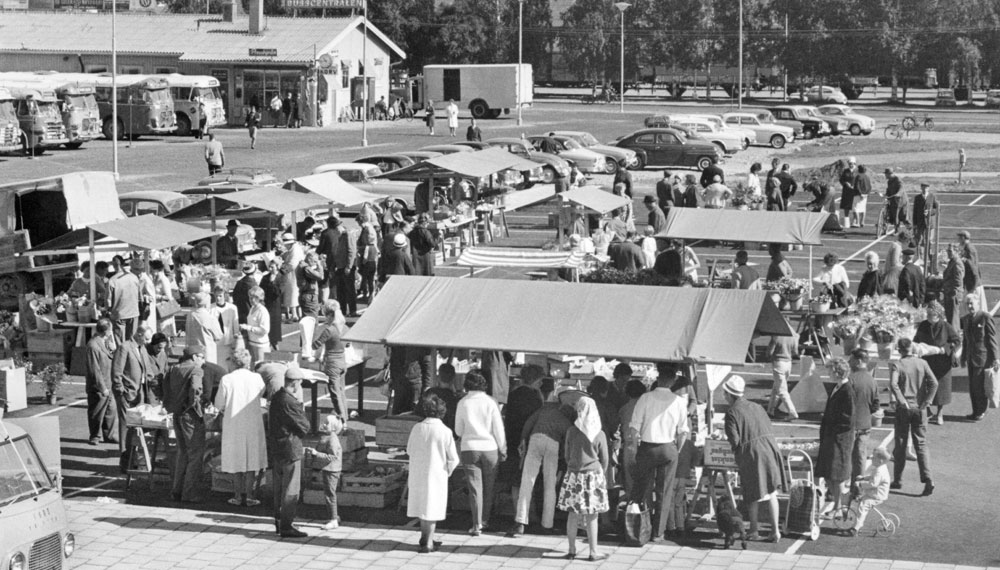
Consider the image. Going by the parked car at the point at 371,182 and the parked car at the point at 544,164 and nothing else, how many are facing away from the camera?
0

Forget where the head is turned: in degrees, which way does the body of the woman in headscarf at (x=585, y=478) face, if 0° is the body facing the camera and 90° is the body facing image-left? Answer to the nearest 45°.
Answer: approximately 180°

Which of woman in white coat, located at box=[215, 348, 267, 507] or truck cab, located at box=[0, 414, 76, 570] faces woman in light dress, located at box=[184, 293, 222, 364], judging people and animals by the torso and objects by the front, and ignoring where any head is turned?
the woman in white coat

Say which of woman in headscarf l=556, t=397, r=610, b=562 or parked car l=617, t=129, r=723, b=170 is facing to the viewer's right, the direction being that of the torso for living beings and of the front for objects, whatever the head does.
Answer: the parked car

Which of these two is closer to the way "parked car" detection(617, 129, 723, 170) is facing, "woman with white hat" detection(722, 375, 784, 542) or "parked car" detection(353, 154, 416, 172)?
the woman with white hat

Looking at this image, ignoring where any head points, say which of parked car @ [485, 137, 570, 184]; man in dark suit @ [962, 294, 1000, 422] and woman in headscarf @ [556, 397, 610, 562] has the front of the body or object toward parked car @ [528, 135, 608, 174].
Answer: the woman in headscarf

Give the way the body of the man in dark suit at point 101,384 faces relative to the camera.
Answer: to the viewer's right

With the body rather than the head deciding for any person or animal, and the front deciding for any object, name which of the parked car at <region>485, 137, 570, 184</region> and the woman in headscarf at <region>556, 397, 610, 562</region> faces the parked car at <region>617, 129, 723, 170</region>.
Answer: the woman in headscarf

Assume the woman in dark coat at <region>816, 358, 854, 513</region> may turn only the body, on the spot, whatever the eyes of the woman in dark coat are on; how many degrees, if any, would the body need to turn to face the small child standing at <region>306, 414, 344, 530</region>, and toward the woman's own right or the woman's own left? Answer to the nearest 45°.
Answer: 0° — they already face them

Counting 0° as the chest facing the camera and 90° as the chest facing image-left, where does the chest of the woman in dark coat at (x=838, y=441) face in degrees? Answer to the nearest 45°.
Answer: approximately 90°

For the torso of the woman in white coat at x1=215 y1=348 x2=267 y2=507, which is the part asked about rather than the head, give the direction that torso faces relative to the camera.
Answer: away from the camera

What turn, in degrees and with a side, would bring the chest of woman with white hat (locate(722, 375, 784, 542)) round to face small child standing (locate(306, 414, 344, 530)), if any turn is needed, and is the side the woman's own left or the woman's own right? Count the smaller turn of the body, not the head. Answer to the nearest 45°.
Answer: approximately 45° to the woman's own left

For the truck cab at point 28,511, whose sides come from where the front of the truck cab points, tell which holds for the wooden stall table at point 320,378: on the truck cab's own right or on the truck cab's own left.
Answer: on the truck cab's own left

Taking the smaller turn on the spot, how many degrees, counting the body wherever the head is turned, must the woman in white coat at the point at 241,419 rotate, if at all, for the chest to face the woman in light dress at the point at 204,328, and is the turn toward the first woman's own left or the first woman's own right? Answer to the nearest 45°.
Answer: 0° — they already face them

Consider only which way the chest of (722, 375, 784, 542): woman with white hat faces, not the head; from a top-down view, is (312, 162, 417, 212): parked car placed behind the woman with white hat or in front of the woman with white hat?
in front

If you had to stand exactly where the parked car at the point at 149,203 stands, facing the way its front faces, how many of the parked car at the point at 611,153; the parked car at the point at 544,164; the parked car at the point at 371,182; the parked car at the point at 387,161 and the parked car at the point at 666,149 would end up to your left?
5
